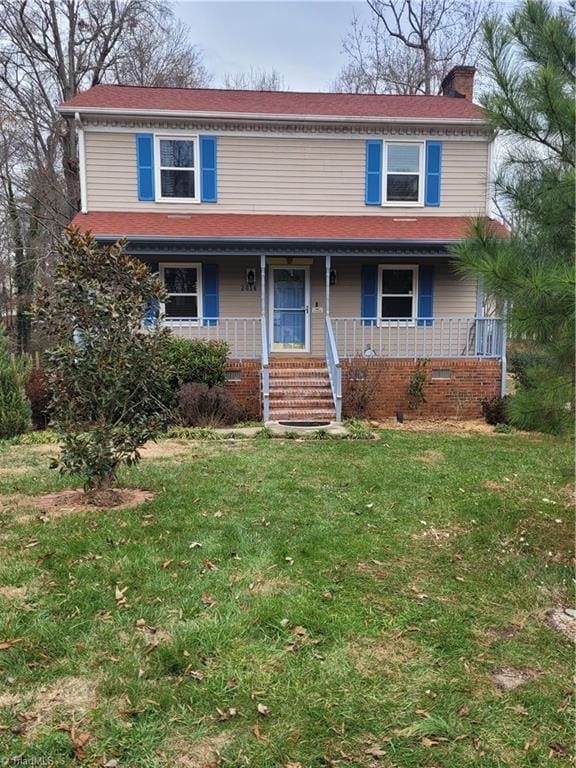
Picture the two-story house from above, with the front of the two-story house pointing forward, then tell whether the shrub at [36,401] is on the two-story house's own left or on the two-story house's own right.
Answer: on the two-story house's own right

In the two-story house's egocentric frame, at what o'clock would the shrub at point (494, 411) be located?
The shrub is roughly at 10 o'clock from the two-story house.

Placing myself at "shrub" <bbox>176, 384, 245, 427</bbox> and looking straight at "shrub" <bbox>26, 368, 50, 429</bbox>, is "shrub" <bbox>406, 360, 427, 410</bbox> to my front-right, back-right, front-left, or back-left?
back-right

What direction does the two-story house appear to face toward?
toward the camera

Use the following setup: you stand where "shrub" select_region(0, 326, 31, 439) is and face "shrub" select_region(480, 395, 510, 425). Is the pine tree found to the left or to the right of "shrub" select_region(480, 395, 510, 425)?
right

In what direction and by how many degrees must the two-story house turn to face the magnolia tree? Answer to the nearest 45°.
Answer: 0° — it already faces it
